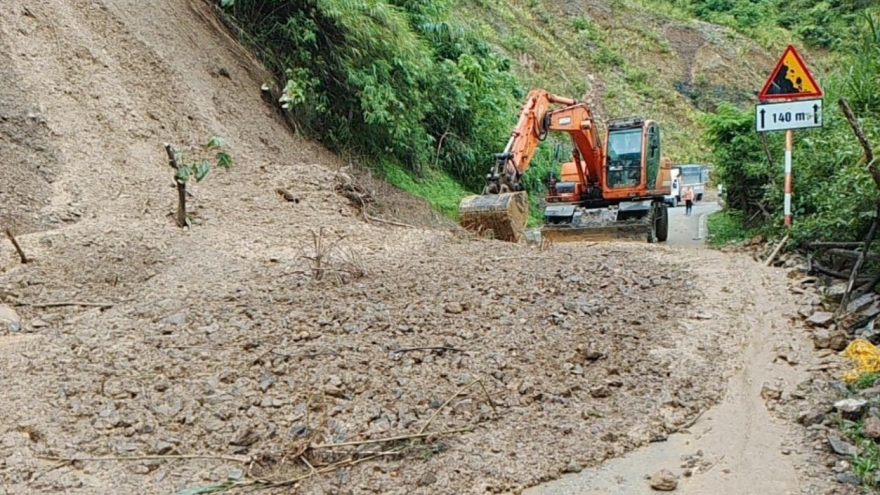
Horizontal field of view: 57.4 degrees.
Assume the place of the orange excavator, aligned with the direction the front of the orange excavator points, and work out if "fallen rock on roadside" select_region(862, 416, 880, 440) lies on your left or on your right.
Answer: on your left

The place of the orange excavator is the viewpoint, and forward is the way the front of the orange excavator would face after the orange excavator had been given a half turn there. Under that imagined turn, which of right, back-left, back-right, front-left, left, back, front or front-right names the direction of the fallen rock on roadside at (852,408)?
back-right

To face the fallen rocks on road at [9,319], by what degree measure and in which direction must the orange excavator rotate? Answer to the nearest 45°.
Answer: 0° — it already faces it

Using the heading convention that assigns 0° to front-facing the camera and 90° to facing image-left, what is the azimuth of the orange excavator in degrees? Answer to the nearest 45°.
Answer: approximately 45°

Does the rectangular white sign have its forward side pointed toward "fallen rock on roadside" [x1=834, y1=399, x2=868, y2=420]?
yes

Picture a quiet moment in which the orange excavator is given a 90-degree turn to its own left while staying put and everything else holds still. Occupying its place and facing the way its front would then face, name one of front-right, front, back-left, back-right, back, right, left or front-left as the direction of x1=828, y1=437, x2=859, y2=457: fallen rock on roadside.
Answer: front-right

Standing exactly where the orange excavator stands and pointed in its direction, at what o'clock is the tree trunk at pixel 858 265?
The tree trunk is roughly at 10 o'clock from the orange excavator.

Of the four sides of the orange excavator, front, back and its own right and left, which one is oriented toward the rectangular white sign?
left

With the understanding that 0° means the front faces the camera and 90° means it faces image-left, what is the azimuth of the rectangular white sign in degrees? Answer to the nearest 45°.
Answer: approximately 0°

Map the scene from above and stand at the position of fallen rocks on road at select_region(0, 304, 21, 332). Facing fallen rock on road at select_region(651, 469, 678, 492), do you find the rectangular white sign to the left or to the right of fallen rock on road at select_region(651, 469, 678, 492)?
left

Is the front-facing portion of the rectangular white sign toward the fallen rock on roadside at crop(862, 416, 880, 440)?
yes

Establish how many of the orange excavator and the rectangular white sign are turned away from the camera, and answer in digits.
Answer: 0

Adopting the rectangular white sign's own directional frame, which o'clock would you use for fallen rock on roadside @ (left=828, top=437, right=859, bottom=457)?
The fallen rock on roadside is roughly at 12 o'clock from the rectangular white sign.

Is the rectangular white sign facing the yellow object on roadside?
yes
